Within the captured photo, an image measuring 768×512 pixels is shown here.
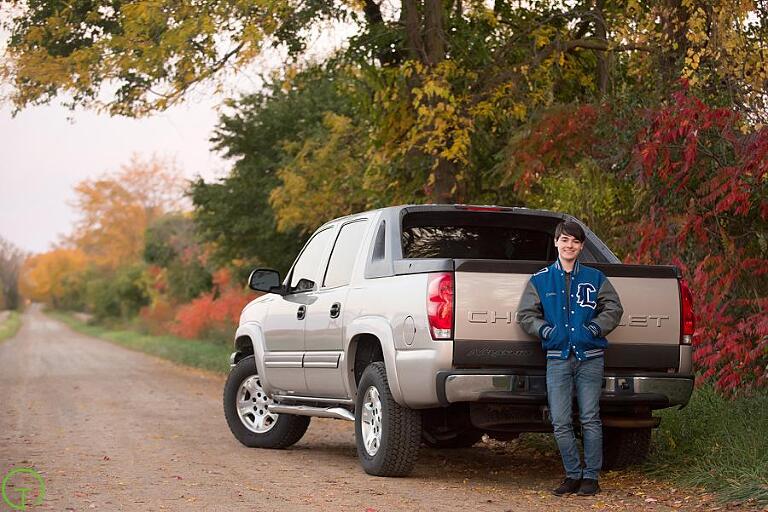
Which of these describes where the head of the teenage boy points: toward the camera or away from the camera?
toward the camera

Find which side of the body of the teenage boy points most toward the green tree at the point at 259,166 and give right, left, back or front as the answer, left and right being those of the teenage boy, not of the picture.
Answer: back

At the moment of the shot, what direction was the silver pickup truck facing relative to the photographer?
facing away from the viewer and to the left of the viewer

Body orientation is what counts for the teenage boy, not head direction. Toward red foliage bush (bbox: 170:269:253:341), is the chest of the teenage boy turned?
no

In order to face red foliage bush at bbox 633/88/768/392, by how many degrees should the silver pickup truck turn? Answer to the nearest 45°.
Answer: approximately 90° to its right

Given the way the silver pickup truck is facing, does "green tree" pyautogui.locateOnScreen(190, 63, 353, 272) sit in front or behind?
in front

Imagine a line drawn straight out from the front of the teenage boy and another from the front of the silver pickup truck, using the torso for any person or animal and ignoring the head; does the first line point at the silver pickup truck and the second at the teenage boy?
no

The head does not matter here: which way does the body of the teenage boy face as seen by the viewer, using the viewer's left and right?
facing the viewer

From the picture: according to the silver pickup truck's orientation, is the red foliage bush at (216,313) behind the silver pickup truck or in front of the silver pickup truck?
in front

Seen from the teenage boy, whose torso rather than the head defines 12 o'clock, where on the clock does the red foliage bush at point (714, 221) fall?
The red foliage bush is roughly at 7 o'clock from the teenage boy.
